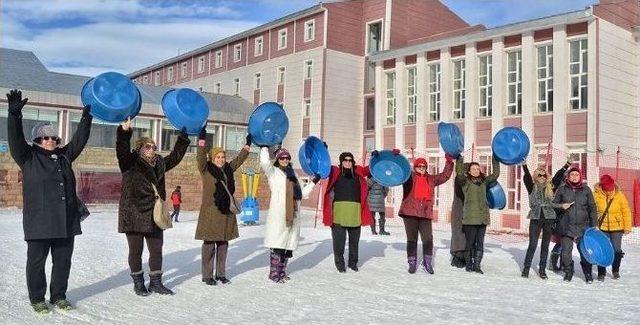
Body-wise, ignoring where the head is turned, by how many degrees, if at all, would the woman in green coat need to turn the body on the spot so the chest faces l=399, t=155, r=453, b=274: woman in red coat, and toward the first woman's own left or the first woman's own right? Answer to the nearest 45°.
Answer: approximately 45° to the first woman's own right

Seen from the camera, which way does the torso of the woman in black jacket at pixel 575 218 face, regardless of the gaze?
toward the camera

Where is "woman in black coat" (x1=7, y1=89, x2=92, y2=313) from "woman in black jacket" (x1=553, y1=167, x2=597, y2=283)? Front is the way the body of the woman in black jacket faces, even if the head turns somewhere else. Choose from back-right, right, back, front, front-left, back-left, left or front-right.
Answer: front-right

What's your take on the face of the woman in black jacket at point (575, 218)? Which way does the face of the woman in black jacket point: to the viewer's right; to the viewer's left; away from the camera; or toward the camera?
toward the camera

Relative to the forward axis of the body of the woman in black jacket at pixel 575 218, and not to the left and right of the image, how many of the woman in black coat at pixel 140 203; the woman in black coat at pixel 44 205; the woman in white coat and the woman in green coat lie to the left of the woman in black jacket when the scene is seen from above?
0

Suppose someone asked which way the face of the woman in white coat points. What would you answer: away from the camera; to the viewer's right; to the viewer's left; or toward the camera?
toward the camera

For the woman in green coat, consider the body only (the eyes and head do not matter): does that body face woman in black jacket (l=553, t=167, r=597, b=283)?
no

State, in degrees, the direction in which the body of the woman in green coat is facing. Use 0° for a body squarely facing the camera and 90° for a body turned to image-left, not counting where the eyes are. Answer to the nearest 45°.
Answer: approximately 0°

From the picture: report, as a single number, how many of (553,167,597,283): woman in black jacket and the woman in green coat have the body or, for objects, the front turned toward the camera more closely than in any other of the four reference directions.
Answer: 2

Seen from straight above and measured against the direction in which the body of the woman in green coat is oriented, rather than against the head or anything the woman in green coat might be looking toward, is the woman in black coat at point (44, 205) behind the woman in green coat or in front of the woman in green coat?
in front

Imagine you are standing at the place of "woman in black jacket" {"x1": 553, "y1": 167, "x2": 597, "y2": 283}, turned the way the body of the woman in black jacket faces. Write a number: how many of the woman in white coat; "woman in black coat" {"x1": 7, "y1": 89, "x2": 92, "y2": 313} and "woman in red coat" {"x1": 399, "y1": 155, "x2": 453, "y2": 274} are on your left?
0

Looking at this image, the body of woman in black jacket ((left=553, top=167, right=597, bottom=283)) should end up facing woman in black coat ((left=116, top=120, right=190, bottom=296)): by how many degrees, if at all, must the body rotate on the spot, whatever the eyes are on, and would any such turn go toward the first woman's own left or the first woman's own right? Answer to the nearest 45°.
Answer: approximately 45° to the first woman's own right

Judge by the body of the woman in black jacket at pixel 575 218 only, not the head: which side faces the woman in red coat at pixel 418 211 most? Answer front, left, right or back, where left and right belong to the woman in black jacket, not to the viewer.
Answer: right

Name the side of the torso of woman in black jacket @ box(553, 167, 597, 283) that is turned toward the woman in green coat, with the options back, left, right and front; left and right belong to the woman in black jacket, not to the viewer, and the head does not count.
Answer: right

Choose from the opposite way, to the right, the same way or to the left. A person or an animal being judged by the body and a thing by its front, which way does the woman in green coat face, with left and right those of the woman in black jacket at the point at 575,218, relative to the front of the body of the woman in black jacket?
the same way

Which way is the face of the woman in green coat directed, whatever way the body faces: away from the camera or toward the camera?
toward the camera
